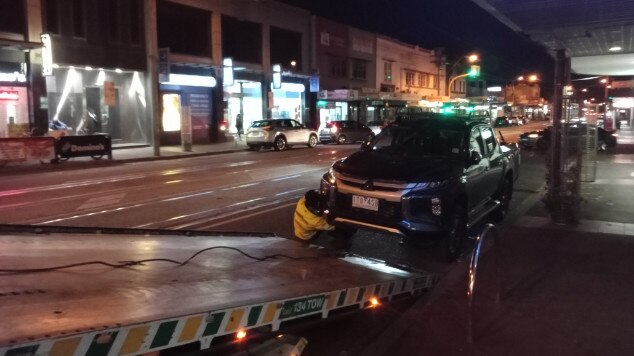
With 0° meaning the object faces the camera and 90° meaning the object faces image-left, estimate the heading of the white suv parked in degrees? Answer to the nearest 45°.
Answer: approximately 225°

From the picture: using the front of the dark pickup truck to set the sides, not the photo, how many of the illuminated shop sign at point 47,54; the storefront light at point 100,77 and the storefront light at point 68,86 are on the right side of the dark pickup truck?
3

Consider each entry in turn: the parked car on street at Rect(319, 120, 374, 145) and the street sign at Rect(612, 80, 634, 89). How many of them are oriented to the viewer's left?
0

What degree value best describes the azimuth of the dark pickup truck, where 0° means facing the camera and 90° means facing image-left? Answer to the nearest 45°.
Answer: approximately 45°

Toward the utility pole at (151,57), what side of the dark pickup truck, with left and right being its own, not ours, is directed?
right

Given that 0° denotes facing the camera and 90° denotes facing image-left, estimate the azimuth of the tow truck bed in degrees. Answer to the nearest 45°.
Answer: approximately 45°
